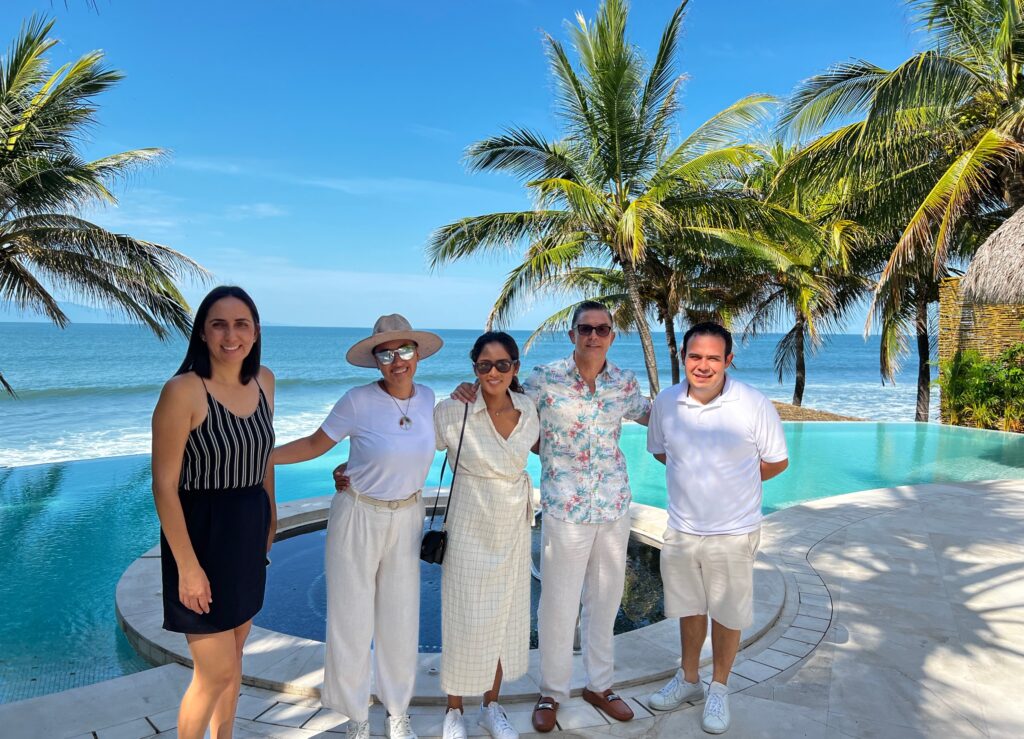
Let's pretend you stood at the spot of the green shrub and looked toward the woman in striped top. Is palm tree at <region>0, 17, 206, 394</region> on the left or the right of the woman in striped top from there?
right

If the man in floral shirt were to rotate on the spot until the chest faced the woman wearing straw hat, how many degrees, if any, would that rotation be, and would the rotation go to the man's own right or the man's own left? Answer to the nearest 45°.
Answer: approximately 90° to the man's own right

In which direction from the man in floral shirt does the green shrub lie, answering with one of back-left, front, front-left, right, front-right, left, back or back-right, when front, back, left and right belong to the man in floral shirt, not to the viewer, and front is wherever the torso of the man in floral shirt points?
back-left

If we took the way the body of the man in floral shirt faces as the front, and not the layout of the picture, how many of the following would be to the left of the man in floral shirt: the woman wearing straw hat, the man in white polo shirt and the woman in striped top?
1

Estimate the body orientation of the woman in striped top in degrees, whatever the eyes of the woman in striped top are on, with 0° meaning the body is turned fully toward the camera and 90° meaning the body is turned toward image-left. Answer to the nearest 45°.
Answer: approximately 315°

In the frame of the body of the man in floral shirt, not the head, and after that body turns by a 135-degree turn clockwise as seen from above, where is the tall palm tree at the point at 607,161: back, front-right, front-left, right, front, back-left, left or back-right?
front-right

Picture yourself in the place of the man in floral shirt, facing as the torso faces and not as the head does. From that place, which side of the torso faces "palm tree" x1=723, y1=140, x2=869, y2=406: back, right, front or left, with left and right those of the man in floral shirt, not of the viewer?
back

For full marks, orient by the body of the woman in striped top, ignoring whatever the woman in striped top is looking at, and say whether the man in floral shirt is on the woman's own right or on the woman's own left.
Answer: on the woman's own left

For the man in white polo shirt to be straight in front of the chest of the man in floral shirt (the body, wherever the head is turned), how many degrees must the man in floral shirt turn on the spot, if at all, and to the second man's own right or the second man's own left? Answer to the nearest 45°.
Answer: approximately 90° to the second man's own left

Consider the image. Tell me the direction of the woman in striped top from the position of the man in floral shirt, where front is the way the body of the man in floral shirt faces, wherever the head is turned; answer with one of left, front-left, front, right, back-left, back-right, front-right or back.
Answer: front-right

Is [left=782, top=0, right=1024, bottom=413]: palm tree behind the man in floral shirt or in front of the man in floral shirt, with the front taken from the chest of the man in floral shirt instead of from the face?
behind
